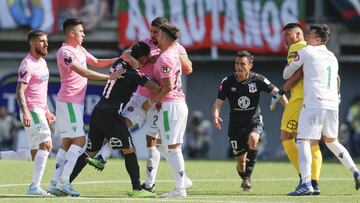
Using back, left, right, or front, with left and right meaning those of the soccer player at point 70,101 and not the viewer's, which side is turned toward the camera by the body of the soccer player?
right

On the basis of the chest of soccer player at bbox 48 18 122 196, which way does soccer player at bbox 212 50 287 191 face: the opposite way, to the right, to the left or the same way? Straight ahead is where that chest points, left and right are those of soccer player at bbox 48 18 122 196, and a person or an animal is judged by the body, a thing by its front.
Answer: to the right

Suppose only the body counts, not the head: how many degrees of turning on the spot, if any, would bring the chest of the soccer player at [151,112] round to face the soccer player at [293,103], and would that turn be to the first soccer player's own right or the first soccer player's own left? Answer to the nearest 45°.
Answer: approximately 135° to the first soccer player's own left

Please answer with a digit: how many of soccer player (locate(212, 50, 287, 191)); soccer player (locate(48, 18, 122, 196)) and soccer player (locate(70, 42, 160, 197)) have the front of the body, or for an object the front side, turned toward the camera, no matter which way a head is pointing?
1

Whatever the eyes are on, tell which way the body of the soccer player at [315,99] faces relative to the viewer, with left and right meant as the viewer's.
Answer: facing away from the viewer and to the left of the viewer

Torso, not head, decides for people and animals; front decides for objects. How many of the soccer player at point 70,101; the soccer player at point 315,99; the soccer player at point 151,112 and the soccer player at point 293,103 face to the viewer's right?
1

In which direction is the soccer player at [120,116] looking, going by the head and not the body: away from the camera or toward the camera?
away from the camera

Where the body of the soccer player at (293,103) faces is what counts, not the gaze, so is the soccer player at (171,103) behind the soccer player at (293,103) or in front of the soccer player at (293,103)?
in front

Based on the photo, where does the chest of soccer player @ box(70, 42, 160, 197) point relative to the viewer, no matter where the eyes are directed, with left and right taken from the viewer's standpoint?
facing away from the viewer and to the right of the viewer
